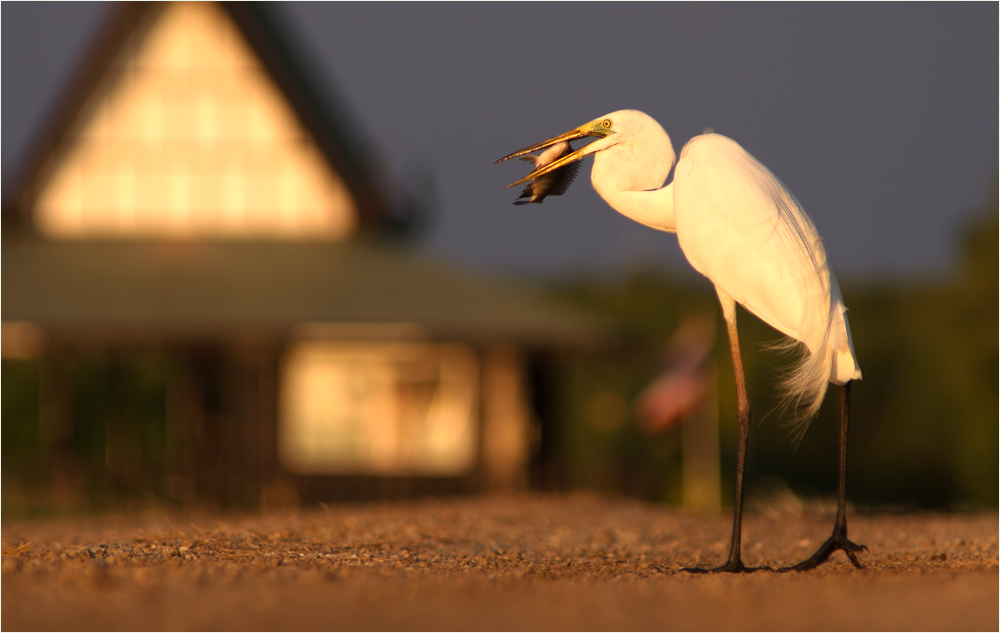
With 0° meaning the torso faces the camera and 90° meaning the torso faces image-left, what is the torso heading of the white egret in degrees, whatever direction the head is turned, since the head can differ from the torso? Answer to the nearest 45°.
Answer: approximately 90°

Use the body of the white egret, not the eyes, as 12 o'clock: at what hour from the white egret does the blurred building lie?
The blurred building is roughly at 2 o'clock from the white egret.
